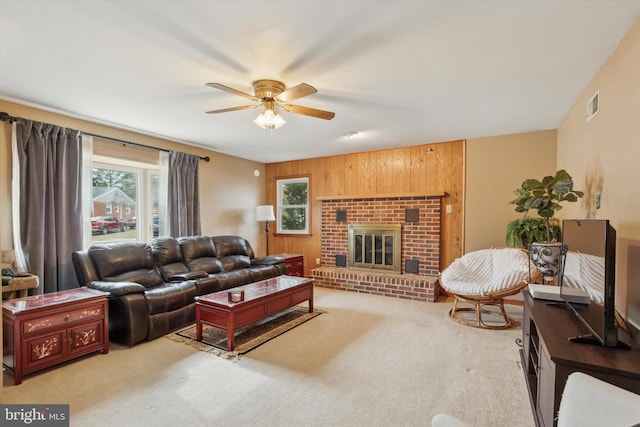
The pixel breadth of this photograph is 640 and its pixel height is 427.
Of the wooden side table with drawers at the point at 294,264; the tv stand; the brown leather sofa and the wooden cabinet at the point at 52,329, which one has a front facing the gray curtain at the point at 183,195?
the tv stand

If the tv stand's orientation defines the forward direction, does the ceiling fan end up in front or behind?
in front

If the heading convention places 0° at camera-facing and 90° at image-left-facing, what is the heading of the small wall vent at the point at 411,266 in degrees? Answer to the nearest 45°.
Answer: approximately 0°

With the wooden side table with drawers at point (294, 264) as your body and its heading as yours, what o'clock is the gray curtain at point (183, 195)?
The gray curtain is roughly at 4 o'clock from the wooden side table with drawers.

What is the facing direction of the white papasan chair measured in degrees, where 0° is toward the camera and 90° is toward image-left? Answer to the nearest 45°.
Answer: approximately 45°

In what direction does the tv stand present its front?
to the viewer's left

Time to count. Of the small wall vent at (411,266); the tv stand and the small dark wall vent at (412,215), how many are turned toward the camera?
2

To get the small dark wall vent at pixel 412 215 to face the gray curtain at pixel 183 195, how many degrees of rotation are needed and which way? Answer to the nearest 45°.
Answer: approximately 90° to its right

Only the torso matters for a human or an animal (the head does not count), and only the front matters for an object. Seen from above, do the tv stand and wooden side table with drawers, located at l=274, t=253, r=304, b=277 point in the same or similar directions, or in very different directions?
very different directions
